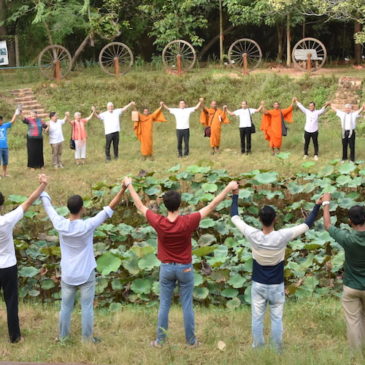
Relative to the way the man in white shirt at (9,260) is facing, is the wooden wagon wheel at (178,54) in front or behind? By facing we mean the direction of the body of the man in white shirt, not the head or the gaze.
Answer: in front

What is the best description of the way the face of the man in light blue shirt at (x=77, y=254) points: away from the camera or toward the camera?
away from the camera

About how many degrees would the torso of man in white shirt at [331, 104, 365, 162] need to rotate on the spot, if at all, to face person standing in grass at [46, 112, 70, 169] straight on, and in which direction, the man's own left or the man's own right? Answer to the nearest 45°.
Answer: approximately 90° to the man's own right

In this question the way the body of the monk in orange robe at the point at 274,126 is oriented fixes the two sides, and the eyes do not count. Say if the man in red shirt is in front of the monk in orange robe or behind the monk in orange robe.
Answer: in front

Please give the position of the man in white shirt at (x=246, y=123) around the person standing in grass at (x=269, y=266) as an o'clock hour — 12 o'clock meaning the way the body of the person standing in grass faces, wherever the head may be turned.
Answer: The man in white shirt is roughly at 12 o'clock from the person standing in grass.

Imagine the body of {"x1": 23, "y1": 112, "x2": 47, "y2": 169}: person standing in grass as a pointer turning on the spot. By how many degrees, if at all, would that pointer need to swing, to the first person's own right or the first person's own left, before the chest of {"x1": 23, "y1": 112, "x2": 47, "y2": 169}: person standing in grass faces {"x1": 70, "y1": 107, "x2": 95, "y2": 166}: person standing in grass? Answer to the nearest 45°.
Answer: approximately 90° to the first person's own left

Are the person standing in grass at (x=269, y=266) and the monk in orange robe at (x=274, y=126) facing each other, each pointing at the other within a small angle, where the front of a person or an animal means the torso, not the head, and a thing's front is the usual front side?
yes

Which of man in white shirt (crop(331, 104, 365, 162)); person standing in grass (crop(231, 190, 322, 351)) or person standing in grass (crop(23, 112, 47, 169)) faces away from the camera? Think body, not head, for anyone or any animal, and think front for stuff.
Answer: person standing in grass (crop(231, 190, 322, 351))

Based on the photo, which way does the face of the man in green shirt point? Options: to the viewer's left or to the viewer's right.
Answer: to the viewer's left

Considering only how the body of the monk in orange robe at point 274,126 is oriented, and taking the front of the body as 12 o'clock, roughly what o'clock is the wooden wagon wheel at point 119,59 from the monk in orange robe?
The wooden wagon wheel is roughly at 5 o'clock from the monk in orange robe.

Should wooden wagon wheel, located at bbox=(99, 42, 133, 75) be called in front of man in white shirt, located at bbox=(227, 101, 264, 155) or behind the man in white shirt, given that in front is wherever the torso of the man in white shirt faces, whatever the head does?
behind

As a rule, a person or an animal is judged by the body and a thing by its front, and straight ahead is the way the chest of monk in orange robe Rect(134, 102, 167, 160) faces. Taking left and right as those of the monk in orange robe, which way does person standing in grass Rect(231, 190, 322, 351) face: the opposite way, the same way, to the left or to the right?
the opposite way

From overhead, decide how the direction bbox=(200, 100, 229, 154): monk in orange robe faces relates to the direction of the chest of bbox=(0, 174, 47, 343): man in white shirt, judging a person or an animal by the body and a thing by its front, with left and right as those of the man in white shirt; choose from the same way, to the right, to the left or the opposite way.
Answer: the opposite way

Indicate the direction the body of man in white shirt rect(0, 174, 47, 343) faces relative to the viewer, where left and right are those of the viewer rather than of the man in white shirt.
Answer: facing away from the viewer
